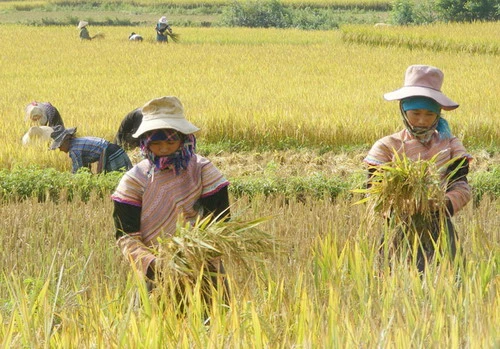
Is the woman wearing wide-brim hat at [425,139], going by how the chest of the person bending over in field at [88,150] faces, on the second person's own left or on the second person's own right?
on the second person's own left

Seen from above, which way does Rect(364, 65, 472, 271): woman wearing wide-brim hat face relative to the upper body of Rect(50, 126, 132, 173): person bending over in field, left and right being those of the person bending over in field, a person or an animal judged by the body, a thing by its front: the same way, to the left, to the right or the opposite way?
to the left

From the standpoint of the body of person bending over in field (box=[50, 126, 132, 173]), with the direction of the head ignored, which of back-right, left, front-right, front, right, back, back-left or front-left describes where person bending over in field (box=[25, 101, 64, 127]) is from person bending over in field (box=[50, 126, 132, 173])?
right

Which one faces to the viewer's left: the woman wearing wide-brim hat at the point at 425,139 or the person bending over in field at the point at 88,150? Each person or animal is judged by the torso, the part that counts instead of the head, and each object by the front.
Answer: the person bending over in field

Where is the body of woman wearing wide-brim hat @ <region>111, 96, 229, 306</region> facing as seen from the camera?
toward the camera

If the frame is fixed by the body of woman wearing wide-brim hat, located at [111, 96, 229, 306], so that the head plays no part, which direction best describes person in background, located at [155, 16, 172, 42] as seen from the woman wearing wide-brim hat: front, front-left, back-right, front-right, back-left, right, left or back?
back

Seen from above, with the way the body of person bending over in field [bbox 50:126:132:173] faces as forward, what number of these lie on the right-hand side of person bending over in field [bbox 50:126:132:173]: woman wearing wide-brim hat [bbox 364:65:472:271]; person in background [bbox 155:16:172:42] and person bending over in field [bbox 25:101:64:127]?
2

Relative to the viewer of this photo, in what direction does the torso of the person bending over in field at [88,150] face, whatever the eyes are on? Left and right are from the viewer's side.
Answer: facing to the left of the viewer

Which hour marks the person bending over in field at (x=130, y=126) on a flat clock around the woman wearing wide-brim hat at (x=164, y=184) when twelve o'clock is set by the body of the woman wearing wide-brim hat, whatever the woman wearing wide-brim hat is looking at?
The person bending over in field is roughly at 6 o'clock from the woman wearing wide-brim hat.

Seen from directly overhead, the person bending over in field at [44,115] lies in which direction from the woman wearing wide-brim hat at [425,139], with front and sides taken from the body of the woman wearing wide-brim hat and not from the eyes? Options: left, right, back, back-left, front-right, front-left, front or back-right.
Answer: back-right

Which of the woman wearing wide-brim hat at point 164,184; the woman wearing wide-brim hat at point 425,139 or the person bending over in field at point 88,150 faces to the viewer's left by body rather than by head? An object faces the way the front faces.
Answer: the person bending over in field

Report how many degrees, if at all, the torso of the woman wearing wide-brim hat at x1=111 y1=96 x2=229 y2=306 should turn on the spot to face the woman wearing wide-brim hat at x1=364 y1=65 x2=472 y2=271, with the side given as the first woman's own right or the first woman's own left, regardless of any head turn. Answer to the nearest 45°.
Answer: approximately 90° to the first woman's own left

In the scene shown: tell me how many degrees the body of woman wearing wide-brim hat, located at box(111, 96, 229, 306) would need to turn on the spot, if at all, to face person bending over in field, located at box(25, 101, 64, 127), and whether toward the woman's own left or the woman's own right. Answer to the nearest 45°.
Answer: approximately 180°

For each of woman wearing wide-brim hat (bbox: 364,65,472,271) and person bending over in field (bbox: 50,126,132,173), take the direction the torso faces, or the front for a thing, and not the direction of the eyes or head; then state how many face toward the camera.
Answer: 1

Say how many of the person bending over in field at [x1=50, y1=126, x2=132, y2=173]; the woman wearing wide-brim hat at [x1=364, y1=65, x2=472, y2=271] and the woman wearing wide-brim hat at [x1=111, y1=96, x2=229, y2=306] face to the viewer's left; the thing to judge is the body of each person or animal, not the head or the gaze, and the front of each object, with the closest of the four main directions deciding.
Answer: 1
